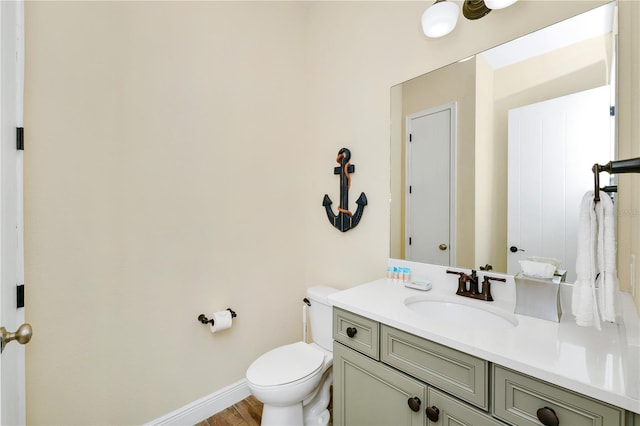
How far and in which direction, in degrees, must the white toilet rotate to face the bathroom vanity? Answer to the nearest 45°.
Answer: approximately 90° to its left

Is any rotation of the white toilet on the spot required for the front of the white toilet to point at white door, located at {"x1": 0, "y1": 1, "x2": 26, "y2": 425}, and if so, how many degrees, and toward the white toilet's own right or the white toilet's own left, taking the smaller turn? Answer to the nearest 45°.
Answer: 0° — it already faces it

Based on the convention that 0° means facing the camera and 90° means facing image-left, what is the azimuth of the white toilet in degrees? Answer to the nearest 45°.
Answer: approximately 45°

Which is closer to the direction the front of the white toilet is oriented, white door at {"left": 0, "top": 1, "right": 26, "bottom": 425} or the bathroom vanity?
the white door

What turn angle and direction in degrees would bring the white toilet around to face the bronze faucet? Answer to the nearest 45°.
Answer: approximately 135° to its left
